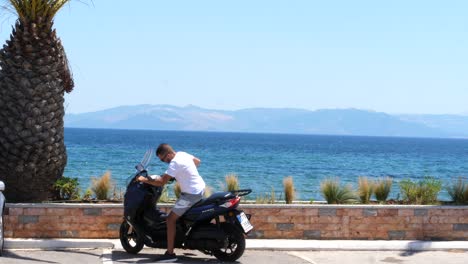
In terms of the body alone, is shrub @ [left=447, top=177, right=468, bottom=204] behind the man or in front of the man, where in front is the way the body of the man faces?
behind

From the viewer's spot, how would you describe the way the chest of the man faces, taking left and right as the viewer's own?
facing to the left of the viewer

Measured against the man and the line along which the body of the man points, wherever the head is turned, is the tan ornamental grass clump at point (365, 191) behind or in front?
behind

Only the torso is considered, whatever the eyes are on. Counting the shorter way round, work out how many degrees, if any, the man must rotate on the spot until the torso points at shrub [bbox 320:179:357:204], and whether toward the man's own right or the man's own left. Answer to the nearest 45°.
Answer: approximately 135° to the man's own right

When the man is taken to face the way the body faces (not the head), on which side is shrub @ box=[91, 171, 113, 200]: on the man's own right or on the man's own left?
on the man's own right

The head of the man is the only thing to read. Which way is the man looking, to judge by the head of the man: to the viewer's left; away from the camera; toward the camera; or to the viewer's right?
to the viewer's left
